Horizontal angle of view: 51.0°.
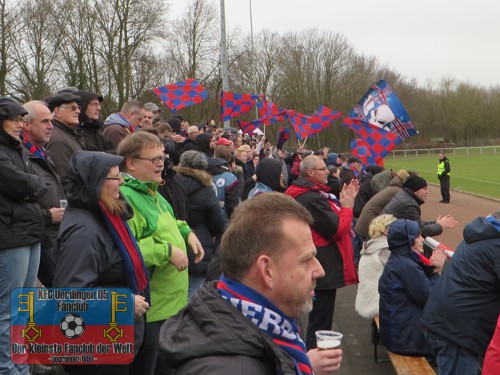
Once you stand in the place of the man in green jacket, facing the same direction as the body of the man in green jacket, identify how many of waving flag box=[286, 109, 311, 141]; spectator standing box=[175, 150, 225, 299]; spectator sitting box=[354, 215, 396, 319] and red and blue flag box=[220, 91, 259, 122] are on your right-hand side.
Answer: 0

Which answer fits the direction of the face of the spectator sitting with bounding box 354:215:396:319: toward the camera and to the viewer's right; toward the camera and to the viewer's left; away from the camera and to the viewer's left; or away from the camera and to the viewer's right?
away from the camera and to the viewer's right

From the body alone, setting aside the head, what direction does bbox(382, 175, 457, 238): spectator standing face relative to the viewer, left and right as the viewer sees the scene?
facing to the right of the viewer

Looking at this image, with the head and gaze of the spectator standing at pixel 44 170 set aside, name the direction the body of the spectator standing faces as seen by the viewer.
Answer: to the viewer's right

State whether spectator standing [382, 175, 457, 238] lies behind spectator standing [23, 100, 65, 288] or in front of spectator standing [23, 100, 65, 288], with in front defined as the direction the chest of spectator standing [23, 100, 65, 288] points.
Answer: in front

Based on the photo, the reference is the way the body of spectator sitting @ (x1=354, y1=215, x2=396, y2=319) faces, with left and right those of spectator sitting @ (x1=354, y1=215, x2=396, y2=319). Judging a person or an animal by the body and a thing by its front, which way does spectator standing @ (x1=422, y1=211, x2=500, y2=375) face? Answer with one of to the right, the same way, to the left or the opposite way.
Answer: the same way

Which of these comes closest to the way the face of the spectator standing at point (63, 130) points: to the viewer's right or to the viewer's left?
to the viewer's right

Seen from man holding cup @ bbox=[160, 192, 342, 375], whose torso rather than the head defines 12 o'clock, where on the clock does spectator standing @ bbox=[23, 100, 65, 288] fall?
The spectator standing is roughly at 8 o'clock from the man holding cup.

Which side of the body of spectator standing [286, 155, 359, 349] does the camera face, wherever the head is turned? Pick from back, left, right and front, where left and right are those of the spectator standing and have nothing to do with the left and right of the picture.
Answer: right

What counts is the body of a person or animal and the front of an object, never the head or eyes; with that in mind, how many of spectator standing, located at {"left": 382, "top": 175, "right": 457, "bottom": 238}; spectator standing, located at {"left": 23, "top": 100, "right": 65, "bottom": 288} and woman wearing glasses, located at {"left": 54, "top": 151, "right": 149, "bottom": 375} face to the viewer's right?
3

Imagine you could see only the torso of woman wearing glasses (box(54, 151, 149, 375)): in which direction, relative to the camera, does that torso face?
to the viewer's right

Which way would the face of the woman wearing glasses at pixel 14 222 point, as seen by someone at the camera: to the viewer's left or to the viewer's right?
to the viewer's right

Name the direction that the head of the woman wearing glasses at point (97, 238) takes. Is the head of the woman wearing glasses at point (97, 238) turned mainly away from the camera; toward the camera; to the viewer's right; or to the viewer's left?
to the viewer's right

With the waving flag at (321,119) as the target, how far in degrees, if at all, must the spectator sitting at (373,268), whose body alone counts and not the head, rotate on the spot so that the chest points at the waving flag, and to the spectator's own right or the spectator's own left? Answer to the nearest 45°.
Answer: approximately 45° to the spectator's own left

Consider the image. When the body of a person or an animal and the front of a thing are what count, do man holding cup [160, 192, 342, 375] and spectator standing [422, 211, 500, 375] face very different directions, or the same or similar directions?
same or similar directions

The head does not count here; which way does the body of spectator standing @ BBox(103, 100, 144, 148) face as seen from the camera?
to the viewer's right
